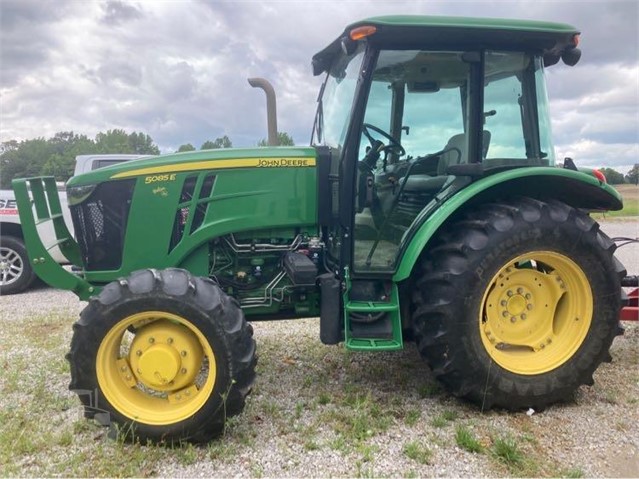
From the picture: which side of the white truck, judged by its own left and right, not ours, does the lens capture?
right

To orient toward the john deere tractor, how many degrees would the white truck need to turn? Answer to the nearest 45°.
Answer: approximately 45° to its right

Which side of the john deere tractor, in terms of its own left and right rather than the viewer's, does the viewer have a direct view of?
left

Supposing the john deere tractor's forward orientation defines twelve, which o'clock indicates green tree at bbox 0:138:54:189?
The green tree is roughly at 2 o'clock from the john deere tractor.

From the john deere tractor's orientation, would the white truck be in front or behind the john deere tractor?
in front

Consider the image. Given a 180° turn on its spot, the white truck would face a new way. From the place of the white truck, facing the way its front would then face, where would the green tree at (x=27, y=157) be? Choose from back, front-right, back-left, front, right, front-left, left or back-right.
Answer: right
